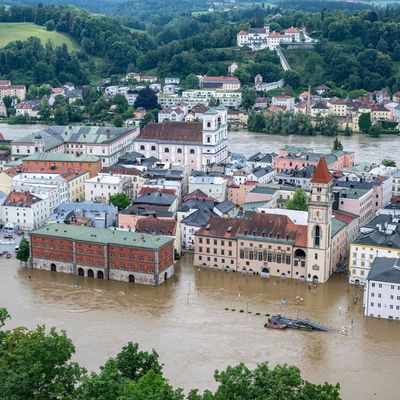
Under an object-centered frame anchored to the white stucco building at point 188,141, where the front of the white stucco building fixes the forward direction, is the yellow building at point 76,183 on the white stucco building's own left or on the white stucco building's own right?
on the white stucco building's own right

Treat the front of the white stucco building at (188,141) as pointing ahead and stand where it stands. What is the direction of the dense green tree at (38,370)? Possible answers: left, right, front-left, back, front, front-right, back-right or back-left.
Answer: right

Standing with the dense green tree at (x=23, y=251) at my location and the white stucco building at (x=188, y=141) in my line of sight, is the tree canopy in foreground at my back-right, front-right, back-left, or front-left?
back-right

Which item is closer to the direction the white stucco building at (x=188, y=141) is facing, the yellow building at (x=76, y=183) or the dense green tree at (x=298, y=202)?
the dense green tree

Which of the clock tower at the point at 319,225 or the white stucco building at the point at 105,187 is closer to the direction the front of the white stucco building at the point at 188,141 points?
the clock tower

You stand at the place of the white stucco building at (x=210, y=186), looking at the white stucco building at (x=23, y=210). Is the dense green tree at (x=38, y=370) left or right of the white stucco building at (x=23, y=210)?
left
